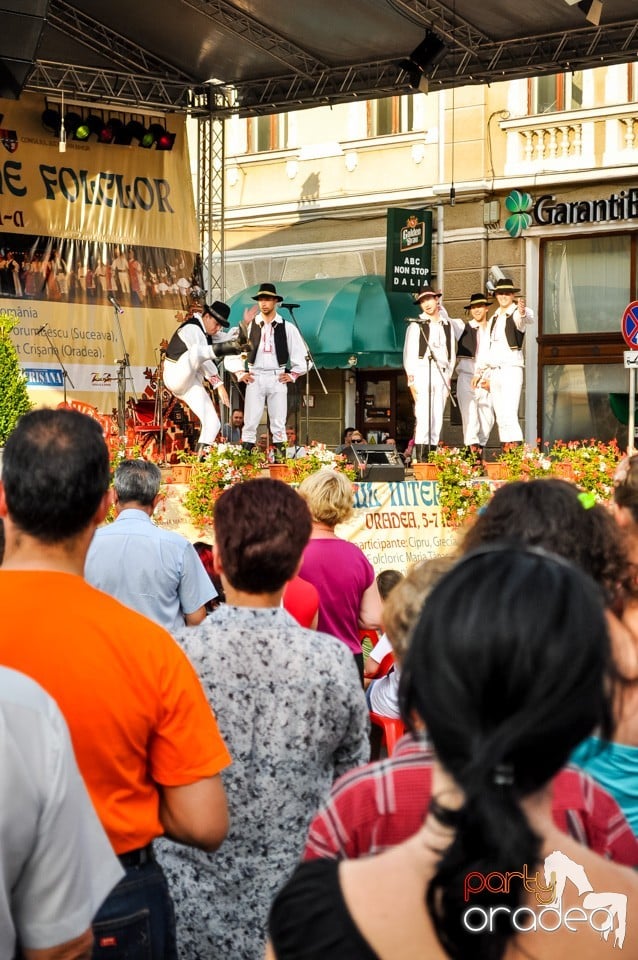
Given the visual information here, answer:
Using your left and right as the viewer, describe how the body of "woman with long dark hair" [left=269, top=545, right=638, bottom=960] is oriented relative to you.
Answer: facing away from the viewer

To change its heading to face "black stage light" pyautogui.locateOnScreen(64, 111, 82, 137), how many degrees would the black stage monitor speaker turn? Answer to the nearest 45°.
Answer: approximately 45° to its left

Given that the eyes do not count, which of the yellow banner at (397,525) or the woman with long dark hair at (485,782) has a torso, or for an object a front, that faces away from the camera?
the woman with long dark hair

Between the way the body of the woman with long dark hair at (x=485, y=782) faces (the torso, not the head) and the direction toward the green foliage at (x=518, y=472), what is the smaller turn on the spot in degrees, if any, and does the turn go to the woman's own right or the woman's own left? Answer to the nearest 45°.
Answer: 0° — they already face it

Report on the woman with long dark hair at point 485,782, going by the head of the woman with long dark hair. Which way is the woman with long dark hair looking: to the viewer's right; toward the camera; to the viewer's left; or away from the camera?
away from the camera

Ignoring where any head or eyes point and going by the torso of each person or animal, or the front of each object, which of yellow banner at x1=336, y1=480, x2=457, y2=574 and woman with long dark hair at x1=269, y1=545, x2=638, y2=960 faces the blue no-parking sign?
the woman with long dark hair

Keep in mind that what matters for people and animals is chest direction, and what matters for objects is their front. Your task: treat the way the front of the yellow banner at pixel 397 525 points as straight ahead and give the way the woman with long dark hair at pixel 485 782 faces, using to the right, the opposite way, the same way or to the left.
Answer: the opposite way

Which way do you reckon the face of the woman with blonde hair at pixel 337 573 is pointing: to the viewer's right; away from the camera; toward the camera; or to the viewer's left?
away from the camera

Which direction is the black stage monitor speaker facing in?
away from the camera

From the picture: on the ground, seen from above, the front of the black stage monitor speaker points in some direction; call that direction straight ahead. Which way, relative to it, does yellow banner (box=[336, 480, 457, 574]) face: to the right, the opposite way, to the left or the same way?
the opposite way

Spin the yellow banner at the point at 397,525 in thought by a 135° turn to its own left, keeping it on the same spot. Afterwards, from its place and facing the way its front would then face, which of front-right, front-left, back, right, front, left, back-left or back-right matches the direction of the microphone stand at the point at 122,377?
left

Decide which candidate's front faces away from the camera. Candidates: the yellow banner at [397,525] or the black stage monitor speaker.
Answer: the black stage monitor speaker

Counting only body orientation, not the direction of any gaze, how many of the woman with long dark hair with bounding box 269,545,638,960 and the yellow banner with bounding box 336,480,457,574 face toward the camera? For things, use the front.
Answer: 1

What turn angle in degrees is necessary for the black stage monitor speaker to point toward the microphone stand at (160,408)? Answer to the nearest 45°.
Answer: approximately 45° to its left

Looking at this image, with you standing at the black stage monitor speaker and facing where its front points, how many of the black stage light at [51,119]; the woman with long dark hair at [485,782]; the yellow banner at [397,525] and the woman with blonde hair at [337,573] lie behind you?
3

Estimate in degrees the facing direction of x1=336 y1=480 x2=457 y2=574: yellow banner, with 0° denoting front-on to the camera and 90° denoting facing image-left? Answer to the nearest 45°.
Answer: approximately 0°
